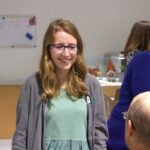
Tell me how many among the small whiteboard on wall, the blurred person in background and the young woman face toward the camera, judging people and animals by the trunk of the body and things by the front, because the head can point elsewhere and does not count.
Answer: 2

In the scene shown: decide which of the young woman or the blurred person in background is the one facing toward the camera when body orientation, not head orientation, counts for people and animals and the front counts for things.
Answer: the young woman

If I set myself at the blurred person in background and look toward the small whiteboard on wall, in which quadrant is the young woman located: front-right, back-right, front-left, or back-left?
front-left

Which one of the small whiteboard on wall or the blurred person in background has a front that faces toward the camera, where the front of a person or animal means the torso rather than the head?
the small whiteboard on wall

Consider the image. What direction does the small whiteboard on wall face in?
toward the camera

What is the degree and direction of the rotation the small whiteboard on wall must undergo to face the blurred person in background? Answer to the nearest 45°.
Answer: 0° — it already faces them

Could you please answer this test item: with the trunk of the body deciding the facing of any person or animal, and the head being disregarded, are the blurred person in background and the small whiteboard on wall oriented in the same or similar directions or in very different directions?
very different directions

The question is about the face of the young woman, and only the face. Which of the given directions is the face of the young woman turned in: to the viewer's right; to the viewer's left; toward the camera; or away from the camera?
toward the camera

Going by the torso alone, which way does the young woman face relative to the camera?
toward the camera

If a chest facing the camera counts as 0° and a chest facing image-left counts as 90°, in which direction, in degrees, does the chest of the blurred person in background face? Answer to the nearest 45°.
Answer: approximately 135°

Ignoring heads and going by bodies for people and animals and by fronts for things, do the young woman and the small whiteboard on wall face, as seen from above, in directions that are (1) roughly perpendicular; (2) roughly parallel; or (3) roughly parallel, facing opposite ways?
roughly parallel

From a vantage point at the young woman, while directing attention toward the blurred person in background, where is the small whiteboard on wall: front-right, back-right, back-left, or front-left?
back-left

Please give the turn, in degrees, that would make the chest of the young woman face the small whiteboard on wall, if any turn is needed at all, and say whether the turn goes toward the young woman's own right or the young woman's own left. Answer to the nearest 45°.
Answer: approximately 180°

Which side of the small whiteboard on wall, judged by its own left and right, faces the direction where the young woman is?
front
